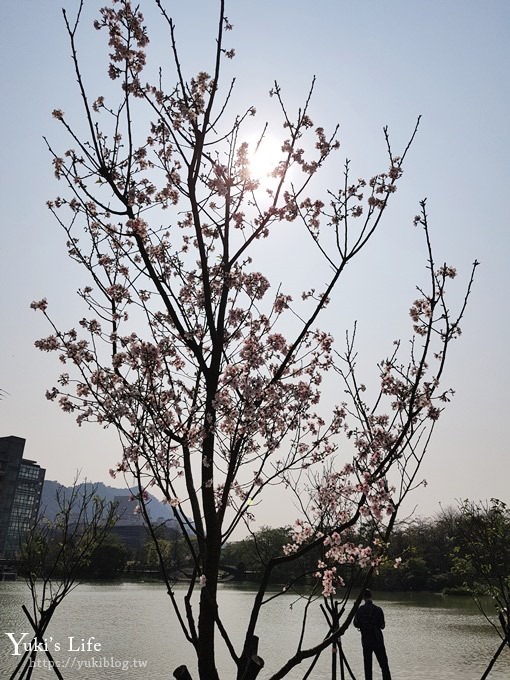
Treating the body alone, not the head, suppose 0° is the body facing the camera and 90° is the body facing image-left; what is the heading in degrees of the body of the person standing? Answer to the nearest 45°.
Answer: approximately 180°
